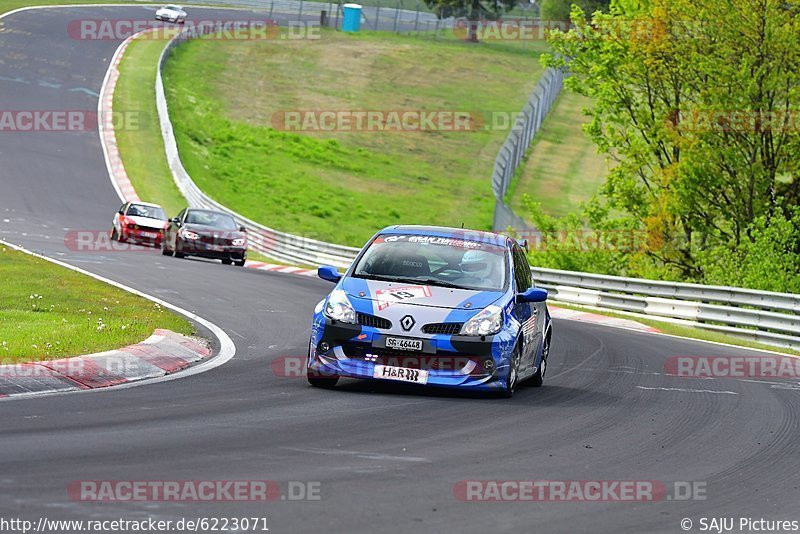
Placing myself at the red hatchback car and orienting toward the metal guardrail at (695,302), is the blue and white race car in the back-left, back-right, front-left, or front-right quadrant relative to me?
front-right

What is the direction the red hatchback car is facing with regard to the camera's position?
facing the viewer and to the right of the viewer

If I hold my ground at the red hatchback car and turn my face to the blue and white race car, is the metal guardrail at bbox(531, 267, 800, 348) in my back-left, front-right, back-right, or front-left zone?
front-left

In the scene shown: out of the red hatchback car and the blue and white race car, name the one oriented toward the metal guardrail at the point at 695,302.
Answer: the red hatchback car

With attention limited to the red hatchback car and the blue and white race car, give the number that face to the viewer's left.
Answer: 0

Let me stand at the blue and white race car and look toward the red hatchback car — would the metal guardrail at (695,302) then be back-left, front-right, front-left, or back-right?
front-right

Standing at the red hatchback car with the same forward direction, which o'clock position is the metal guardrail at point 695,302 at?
The metal guardrail is roughly at 12 o'clock from the red hatchback car.

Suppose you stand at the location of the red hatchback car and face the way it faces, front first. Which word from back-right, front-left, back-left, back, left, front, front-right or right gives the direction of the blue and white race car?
front-right

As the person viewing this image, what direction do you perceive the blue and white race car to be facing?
facing the viewer
